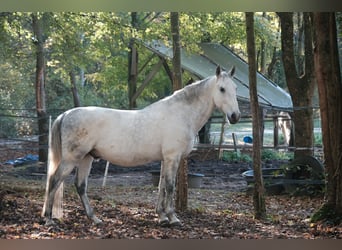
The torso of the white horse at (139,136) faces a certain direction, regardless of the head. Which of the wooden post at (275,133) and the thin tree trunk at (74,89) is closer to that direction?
the wooden post

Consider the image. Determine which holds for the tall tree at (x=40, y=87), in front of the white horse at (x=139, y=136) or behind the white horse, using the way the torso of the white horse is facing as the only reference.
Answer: behind

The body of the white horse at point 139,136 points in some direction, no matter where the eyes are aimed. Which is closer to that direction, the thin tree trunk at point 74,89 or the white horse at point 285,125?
the white horse

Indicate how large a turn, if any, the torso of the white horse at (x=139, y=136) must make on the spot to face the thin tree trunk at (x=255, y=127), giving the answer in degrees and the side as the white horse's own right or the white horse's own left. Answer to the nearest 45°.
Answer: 0° — it already faces it

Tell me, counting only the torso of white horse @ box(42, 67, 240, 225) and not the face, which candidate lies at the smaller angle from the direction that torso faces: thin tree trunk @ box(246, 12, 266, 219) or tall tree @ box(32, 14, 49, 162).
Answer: the thin tree trunk

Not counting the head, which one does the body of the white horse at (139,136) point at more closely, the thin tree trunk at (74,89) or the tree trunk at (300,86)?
the tree trunk

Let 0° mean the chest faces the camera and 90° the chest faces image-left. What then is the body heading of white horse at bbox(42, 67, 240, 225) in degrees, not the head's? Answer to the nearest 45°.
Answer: approximately 270°
